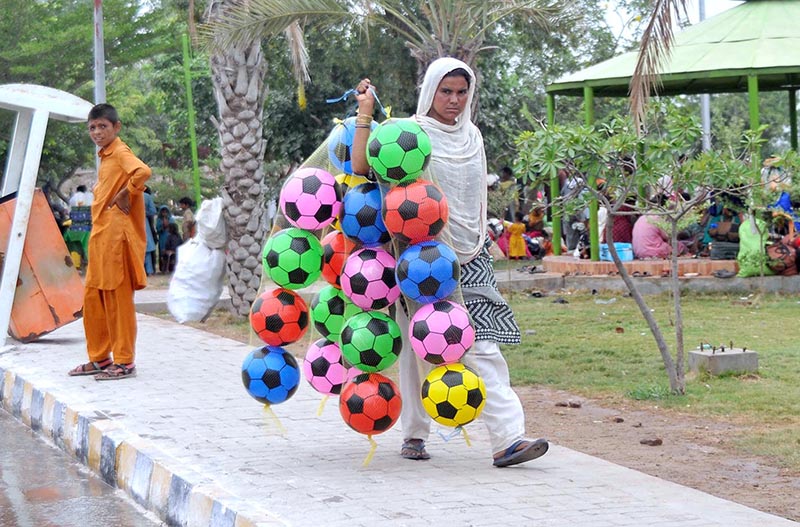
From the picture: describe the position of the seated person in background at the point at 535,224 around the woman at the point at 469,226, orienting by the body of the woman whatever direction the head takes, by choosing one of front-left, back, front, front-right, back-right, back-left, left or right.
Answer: back-left

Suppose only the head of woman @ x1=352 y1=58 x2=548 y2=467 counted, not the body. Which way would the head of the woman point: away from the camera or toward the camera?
toward the camera

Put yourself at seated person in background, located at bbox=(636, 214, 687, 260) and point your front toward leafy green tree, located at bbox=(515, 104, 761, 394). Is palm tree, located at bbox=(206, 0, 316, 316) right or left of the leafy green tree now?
right

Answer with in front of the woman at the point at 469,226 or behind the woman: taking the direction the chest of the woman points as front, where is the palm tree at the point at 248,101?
behind

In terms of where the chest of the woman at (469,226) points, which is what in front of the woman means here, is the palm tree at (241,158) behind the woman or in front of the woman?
behind
